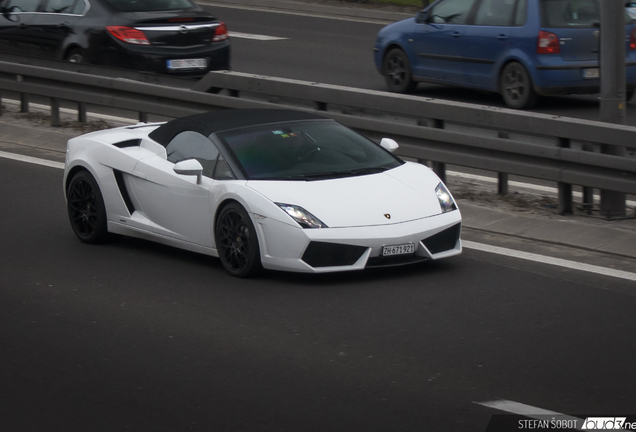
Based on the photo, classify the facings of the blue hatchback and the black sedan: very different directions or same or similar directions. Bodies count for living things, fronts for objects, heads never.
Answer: same or similar directions

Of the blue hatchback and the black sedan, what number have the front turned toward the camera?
0

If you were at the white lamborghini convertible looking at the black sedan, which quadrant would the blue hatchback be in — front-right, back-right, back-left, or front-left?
front-right

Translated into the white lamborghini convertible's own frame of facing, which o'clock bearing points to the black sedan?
The black sedan is roughly at 7 o'clock from the white lamborghini convertible.

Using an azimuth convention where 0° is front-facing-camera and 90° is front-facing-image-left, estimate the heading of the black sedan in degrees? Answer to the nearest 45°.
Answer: approximately 135°

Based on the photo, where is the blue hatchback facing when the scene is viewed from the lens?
facing away from the viewer and to the left of the viewer

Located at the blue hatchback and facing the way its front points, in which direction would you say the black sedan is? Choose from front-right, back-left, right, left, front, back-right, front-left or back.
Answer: front-left

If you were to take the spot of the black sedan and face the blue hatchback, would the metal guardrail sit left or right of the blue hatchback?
right

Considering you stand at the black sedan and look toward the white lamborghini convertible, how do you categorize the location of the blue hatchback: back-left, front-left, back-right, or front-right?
front-left

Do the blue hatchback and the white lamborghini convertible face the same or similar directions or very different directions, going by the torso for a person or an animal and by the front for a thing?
very different directions

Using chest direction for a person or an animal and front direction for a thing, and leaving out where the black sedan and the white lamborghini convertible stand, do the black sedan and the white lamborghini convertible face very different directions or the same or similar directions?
very different directions

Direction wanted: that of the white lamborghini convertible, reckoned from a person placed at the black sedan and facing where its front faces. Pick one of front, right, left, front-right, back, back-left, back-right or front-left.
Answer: back-left

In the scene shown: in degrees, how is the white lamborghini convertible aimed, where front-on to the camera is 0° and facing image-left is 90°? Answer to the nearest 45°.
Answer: approximately 315°
